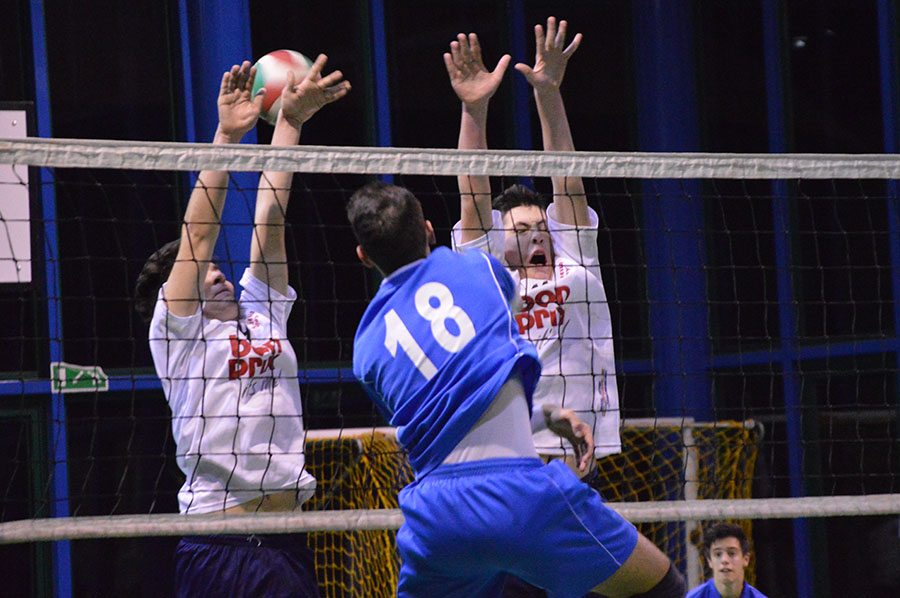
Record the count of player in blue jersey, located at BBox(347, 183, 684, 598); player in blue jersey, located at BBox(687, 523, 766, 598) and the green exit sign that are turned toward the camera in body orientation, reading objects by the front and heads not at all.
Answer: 2

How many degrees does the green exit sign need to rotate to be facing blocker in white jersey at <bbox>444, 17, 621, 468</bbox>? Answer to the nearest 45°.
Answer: approximately 45° to its left

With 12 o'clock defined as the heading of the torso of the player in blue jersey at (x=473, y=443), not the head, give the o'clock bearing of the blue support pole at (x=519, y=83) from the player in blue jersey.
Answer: The blue support pole is roughly at 12 o'clock from the player in blue jersey.

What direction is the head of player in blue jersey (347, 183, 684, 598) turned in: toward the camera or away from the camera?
away from the camera

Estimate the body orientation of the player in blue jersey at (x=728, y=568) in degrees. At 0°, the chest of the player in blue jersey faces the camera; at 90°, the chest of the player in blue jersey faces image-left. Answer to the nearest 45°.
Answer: approximately 0°

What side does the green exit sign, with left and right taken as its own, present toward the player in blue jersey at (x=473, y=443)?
front

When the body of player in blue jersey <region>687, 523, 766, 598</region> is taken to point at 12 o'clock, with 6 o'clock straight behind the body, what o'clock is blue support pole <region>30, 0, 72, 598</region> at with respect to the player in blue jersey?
The blue support pole is roughly at 3 o'clock from the player in blue jersey.

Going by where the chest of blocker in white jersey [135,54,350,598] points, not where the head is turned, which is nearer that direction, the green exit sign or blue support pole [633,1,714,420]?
the blue support pole

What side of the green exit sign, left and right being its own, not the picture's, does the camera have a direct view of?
front

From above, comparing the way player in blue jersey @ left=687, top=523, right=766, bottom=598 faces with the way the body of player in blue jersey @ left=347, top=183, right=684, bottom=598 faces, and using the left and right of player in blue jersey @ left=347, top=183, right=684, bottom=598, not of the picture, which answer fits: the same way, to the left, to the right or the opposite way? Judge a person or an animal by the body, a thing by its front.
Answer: the opposite way

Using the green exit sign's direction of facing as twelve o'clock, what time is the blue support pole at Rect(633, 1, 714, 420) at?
The blue support pole is roughly at 9 o'clock from the green exit sign.

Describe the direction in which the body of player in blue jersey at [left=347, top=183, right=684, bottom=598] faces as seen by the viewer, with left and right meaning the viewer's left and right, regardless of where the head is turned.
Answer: facing away from the viewer

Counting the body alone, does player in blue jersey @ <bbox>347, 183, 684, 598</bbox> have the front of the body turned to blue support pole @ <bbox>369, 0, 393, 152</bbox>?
yes

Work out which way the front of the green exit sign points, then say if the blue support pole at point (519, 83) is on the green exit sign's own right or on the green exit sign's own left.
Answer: on the green exit sign's own left

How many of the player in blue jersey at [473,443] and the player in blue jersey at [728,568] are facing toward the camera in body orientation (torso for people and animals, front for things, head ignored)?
1
